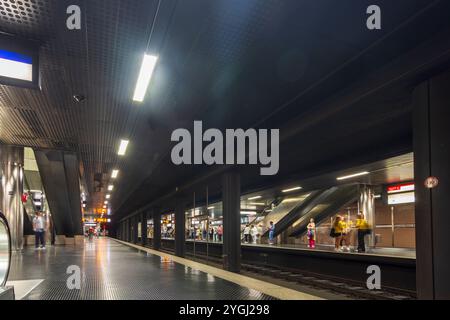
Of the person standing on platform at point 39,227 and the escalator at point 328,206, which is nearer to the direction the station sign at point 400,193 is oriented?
the person standing on platform

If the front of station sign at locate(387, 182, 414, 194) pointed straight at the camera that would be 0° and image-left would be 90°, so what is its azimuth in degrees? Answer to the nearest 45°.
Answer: approximately 45°
